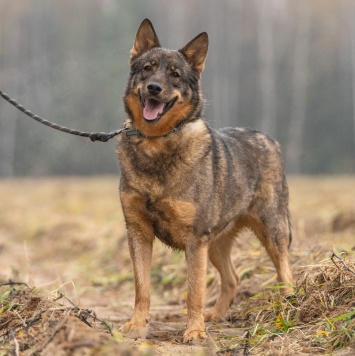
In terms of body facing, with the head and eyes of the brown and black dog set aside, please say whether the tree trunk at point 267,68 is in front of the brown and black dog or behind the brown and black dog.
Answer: behind

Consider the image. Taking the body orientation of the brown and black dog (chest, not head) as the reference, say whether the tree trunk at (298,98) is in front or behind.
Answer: behind

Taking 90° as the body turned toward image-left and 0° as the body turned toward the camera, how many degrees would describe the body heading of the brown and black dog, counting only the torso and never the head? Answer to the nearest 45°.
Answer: approximately 45°
